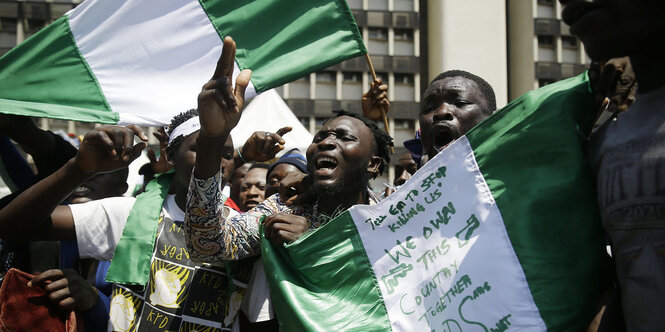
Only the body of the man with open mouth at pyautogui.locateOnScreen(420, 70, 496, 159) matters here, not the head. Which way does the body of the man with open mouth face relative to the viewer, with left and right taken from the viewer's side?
facing the viewer and to the left of the viewer

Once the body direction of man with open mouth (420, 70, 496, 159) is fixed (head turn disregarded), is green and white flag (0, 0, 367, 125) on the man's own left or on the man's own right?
on the man's own right

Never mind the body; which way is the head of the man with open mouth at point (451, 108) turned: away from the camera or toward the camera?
toward the camera
